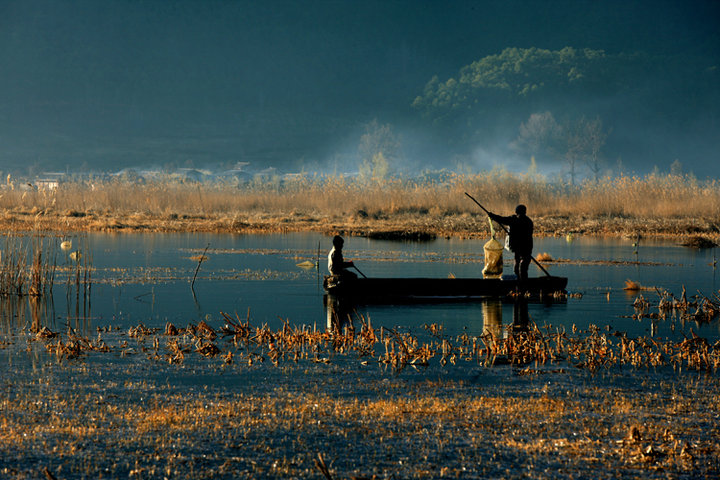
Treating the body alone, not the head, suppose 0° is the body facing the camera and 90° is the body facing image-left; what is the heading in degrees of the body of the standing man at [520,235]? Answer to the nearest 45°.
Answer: approximately 135°
